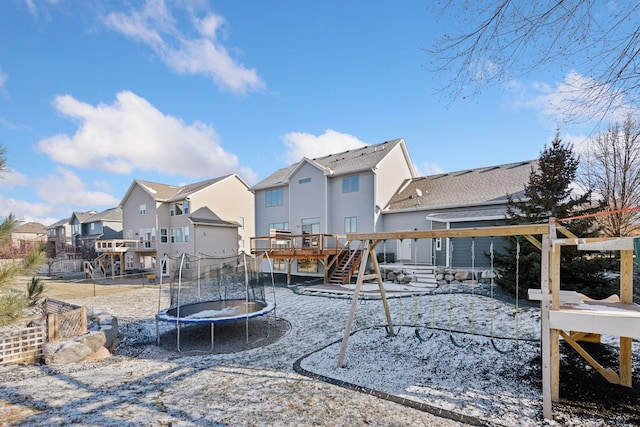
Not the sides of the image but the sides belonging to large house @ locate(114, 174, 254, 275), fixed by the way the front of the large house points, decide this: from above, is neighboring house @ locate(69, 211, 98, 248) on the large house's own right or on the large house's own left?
on the large house's own left

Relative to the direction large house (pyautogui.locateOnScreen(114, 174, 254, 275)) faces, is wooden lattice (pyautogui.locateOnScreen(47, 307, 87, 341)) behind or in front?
behind

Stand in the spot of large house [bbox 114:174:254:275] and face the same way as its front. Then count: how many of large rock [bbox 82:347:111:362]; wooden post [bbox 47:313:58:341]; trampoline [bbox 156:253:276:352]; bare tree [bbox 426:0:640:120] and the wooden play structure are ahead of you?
0

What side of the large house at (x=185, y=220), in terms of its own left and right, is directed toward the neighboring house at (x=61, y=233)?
left

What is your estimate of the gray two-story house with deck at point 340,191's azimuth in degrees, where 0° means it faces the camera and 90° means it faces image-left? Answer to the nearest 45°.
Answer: approximately 225°

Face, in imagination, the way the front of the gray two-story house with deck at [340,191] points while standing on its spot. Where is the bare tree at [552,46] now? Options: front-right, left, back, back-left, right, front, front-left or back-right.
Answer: back-right

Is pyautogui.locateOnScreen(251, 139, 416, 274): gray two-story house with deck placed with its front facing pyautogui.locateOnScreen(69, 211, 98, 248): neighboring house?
no

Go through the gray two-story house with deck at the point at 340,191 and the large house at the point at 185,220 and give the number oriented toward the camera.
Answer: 0

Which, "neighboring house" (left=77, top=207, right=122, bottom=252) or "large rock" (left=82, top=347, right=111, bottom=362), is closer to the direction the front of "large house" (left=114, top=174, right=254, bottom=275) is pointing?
the neighboring house

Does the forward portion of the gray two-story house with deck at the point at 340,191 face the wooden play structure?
no

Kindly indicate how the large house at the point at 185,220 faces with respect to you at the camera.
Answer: facing away from the viewer and to the right of the viewer

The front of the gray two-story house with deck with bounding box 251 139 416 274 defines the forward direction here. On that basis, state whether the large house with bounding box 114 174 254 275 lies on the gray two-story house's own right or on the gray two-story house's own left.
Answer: on the gray two-story house's own left

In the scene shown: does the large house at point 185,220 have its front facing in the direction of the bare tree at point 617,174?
no
